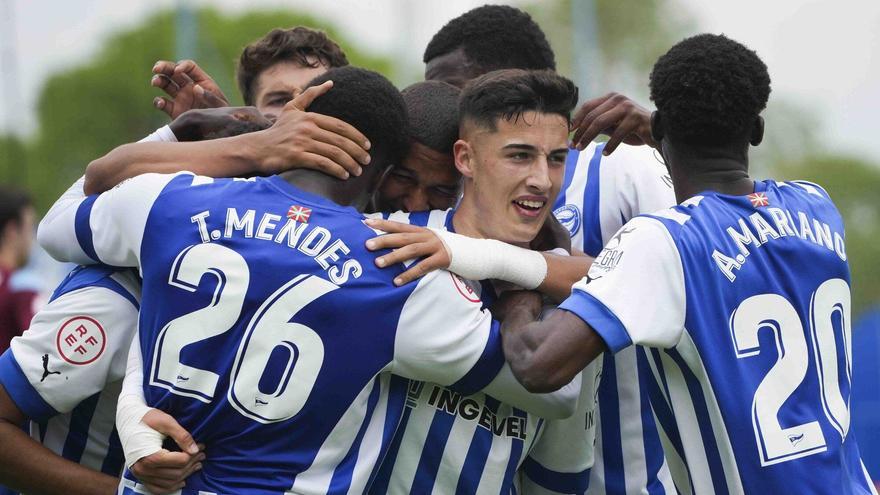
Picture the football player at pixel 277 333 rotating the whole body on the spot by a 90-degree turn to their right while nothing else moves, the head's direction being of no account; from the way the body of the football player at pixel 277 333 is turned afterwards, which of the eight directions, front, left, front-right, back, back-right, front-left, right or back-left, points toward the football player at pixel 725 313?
front

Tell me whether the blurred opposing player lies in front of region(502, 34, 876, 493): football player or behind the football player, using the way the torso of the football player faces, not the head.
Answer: in front

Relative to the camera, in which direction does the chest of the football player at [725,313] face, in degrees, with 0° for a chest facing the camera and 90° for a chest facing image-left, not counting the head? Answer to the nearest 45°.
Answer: approximately 135°

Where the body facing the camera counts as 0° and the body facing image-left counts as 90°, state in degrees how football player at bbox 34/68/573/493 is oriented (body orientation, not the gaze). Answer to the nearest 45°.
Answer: approximately 180°

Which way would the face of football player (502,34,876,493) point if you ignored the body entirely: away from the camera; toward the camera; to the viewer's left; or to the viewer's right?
away from the camera

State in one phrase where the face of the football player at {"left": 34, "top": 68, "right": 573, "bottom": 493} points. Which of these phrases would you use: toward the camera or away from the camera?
away from the camera
